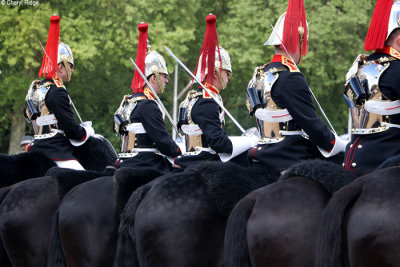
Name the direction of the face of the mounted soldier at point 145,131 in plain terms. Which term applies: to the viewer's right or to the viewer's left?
to the viewer's right

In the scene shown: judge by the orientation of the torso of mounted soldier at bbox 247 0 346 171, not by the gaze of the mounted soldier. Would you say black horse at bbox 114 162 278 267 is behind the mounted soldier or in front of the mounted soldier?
behind

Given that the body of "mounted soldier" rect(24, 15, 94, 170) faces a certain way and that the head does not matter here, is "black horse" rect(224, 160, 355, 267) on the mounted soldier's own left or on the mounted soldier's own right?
on the mounted soldier's own right

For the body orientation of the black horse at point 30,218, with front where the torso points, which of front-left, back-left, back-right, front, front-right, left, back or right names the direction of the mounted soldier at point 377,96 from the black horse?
right

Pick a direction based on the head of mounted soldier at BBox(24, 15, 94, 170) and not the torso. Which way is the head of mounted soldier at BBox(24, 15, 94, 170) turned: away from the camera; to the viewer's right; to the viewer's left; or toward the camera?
to the viewer's right

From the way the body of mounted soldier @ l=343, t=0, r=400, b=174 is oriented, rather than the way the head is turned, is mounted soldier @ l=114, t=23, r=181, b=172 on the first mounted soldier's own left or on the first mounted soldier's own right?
on the first mounted soldier's own left

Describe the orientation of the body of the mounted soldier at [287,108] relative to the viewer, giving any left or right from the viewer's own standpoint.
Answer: facing away from the viewer and to the right of the viewer

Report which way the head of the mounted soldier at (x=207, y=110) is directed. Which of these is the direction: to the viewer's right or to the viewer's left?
to the viewer's right
